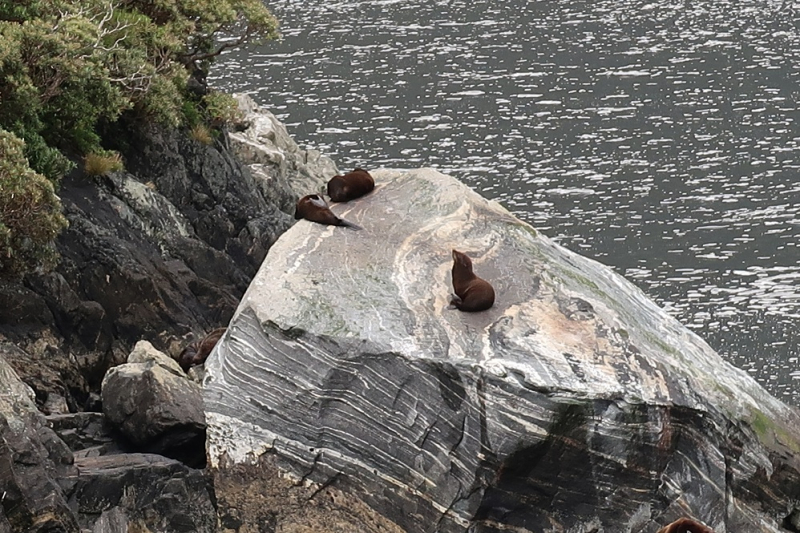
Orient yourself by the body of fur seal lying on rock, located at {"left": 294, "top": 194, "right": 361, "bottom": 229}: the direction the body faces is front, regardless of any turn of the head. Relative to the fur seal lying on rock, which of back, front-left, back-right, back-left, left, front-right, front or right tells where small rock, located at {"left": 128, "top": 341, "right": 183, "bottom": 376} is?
front

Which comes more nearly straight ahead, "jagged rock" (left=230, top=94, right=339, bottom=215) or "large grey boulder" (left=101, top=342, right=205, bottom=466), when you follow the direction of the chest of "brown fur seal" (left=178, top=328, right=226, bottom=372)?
the large grey boulder

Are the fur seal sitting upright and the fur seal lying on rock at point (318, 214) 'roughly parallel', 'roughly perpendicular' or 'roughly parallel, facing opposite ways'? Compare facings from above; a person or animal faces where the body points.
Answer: roughly parallel

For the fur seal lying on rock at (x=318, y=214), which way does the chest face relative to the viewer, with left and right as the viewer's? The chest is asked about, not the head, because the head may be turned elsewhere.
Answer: facing to the left of the viewer

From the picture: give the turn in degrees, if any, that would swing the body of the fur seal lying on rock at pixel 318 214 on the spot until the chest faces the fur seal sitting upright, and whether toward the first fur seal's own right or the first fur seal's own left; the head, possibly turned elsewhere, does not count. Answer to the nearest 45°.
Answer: approximately 135° to the first fur seal's own left

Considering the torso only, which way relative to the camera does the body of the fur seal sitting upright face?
to the viewer's left

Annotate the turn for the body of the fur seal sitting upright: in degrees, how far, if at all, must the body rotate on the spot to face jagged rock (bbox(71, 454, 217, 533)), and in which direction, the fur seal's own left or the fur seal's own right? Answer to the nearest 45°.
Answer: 0° — it already faces it

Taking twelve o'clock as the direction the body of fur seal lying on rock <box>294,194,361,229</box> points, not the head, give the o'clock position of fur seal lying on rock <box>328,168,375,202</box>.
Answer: fur seal lying on rock <box>328,168,375,202</box> is roughly at 4 o'clock from fur seal lying on rock <box>294,194,361,229</box>.
